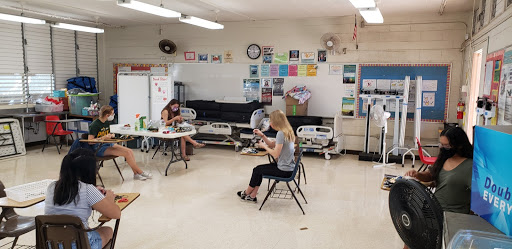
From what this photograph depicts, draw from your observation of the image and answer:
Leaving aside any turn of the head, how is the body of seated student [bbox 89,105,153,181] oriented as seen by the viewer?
to the viewer's right

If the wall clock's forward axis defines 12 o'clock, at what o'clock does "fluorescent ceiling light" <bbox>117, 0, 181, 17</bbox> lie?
The fluorescent ceiling light is roughly at 1 o'clock from the wall clock.

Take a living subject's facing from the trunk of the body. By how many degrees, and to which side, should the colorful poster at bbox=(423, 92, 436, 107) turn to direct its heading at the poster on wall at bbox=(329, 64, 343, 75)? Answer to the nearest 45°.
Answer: approximately 90° to its right

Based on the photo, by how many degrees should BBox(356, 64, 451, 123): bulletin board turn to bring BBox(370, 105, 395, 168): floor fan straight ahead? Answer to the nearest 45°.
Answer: approximately 45° to its right

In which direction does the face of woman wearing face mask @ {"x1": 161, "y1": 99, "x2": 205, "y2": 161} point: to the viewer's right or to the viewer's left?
to the viewer's right
